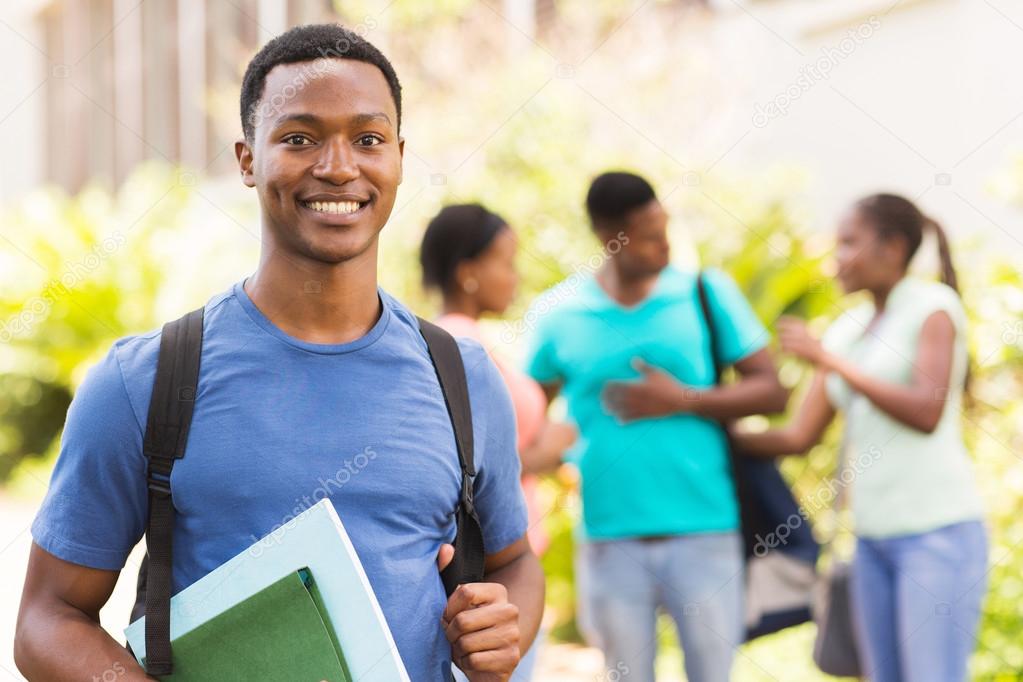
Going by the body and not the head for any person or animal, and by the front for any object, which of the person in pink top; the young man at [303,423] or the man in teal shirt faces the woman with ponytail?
the person in pink top

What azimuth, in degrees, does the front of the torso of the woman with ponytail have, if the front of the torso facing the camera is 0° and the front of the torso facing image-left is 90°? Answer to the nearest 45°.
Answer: approximately 45°

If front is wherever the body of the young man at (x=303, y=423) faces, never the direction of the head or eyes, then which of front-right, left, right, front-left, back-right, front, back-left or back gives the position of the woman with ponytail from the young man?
back-left

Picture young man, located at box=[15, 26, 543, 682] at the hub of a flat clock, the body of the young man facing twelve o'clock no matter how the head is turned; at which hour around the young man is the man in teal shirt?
The man in teal shirt is roughly at 7 o'clock from the young man.

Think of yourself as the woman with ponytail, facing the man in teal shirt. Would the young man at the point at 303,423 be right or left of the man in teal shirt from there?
left

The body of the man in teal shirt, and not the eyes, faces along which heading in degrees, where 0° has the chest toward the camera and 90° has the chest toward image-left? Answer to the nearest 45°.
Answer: approximately 0°

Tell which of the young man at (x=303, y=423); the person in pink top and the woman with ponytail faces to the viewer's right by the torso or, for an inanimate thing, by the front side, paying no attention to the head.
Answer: the person in pink top

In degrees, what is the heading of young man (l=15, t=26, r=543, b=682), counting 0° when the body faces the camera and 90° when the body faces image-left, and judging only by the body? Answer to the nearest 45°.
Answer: approximately 0°

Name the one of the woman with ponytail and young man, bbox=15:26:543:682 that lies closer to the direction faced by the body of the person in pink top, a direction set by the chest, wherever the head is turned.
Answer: the woman with ponytail

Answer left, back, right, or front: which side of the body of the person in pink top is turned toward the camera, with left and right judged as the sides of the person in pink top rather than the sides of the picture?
right

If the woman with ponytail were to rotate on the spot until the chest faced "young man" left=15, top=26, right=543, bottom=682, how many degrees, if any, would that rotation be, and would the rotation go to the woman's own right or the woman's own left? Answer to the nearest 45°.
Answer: approximately 45° to the woman's own left

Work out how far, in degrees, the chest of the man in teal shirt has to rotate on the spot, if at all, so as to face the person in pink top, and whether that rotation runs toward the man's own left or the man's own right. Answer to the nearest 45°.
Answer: approximately 90° to the man's own right

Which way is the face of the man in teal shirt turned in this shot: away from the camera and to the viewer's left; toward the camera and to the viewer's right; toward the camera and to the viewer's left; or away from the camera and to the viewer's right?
toward the camera and to the viewer's right

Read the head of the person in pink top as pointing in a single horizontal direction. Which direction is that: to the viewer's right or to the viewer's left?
to the viewer's right
